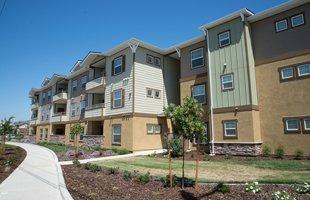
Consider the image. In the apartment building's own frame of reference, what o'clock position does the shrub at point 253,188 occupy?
The shrub is roughly at 11 o'clock from the apartment building.

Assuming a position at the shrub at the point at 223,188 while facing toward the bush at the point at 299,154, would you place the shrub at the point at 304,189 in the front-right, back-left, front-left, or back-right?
front-right

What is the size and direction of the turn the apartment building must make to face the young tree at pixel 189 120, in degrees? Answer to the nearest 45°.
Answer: approximately 45° to its left

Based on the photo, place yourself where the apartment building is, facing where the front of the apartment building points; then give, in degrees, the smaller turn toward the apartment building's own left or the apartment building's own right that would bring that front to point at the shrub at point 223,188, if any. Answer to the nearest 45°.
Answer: approximately 45° to the apartment building's own left

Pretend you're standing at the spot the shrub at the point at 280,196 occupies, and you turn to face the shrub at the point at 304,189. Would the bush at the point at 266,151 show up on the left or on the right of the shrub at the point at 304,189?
left

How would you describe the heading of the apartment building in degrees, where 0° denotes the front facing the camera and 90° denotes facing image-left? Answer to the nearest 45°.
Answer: approximately 45°
